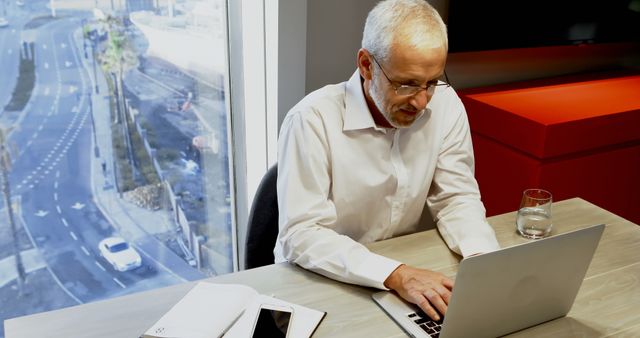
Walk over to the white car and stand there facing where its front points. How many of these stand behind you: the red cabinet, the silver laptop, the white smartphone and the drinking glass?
0

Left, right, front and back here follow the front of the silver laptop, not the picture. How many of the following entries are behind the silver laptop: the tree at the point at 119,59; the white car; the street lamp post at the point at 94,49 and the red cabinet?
0

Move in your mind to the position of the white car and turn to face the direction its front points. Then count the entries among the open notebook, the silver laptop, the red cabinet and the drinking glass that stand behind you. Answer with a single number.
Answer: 0

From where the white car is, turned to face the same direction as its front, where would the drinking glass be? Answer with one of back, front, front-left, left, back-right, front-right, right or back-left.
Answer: front

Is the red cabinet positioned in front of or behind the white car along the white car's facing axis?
in front

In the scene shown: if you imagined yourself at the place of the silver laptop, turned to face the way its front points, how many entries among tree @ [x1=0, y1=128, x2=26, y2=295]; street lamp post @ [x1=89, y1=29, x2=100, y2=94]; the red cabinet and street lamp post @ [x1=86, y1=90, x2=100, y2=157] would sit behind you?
0

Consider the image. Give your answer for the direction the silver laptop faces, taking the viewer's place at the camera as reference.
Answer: facing away from the viewer and to the left of the viewer

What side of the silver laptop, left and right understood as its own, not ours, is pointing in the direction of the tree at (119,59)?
front

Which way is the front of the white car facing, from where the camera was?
facing the viewer and to the right of the viewer

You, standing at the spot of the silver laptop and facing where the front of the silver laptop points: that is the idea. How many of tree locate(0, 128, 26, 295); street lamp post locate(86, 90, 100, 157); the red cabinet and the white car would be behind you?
0
